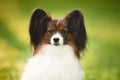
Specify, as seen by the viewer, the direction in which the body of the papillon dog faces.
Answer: toward the camera
